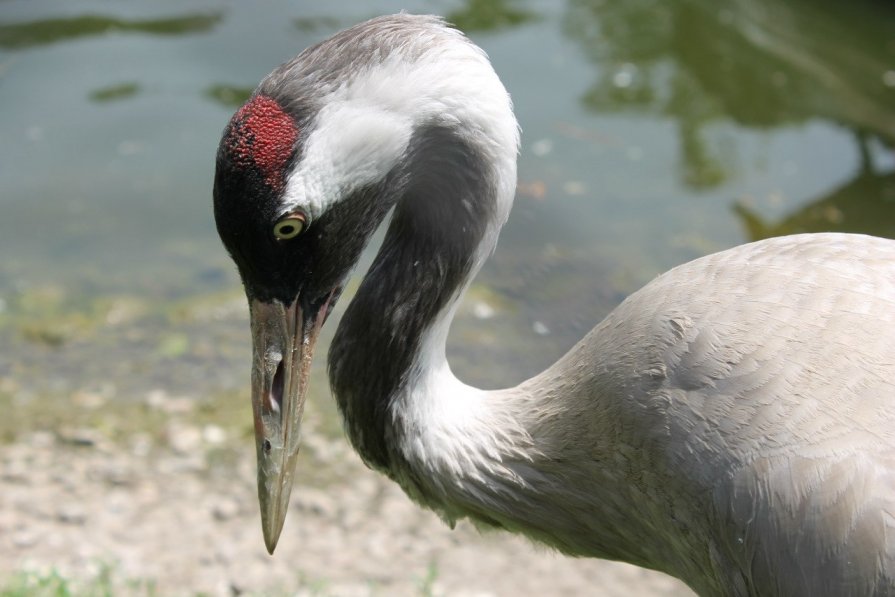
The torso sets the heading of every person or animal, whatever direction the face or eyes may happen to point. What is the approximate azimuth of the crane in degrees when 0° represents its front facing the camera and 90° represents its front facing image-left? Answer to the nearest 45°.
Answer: approximately 90°
